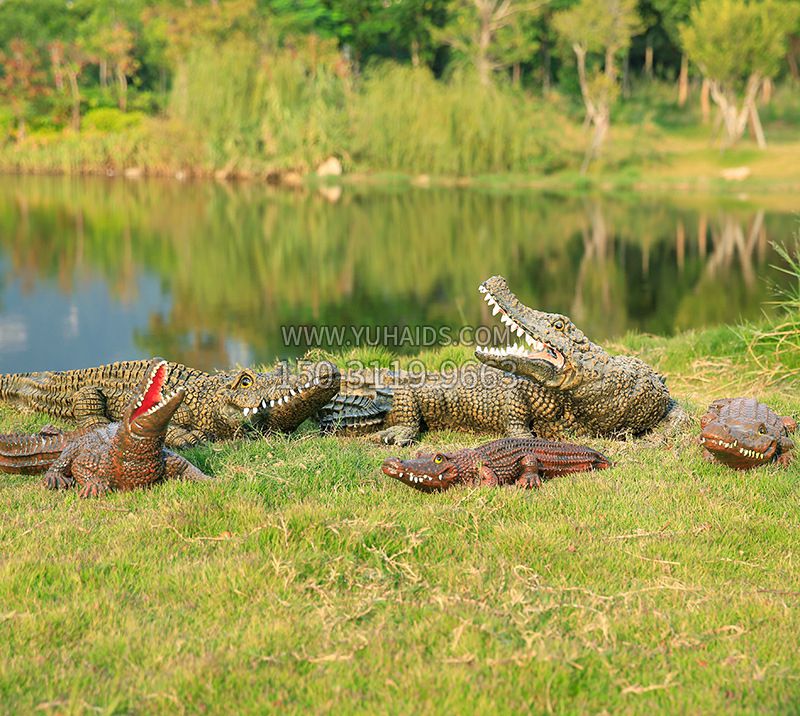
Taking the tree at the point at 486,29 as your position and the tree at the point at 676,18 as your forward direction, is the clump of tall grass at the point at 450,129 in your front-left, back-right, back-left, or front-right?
back-right

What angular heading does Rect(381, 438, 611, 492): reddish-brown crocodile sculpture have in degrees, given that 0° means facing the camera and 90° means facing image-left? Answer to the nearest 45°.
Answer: approximately 90°

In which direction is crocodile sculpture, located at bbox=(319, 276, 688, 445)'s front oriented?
to the viewer's left

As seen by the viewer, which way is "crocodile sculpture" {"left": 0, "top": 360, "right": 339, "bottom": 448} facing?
to the viewer's right

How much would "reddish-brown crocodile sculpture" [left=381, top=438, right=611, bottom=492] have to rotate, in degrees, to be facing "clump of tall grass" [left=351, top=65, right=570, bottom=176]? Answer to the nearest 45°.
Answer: approximately 90° to its right

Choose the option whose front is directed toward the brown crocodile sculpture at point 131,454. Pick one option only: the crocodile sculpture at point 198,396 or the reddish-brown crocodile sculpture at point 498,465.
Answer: the reddish-brown crocodile sculpture

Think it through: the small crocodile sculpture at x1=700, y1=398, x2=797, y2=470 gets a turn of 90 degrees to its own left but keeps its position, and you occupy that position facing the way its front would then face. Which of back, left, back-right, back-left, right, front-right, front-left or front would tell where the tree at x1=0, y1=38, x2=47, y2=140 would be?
back

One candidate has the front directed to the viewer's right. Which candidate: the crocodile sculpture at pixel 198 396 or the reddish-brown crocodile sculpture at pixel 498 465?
the crocodile sculpture

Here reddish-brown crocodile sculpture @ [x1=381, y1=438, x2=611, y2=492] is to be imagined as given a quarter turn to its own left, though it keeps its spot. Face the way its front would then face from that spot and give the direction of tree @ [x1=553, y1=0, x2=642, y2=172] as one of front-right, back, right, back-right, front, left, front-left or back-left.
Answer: back

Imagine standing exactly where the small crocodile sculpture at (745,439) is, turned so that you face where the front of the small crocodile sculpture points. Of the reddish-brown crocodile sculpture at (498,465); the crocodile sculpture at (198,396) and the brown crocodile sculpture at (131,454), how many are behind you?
0

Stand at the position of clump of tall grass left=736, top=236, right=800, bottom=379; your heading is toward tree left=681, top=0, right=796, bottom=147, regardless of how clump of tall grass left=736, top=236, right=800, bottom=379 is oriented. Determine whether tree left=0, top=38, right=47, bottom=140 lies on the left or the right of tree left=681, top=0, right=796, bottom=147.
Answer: left
